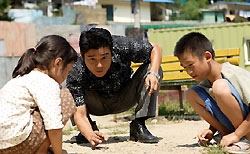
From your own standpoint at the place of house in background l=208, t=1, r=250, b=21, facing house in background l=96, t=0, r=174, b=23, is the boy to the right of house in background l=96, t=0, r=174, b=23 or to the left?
left

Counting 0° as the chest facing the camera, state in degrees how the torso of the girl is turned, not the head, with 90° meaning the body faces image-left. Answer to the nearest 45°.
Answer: approximately 270°

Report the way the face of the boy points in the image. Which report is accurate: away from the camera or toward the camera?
toward the camera

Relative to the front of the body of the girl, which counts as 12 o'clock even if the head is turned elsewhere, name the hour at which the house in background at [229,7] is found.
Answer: The house in background is roughly at 10 o'clock from the girl.

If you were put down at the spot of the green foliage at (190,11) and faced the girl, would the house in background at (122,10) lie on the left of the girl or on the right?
right

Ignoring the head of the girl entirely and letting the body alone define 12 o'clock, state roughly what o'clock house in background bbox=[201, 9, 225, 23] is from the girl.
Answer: The house in background is roughly at 10 o'clock from the girl.

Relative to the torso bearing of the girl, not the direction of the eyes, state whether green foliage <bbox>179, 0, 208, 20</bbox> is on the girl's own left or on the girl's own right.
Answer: on the girl's own left

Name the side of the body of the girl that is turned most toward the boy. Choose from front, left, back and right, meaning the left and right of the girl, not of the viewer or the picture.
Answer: front

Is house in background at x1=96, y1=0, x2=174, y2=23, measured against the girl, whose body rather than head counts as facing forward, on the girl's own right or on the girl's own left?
on the girl's own left

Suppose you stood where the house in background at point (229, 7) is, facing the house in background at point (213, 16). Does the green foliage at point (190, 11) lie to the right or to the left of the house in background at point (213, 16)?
right
